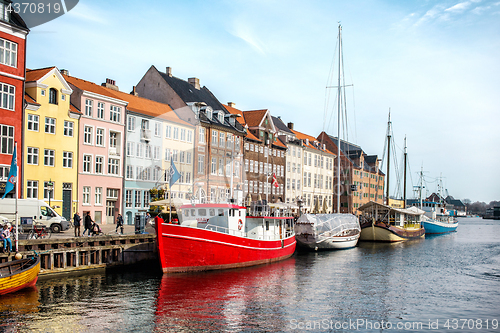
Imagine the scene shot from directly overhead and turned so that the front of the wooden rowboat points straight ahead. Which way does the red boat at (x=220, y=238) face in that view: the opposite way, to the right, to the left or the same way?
the opposite way

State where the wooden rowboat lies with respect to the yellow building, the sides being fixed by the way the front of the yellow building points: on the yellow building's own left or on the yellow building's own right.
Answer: on the yellow building's own right

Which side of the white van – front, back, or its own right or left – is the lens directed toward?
right

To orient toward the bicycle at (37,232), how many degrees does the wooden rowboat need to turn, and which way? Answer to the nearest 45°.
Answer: approximately 45° to its left

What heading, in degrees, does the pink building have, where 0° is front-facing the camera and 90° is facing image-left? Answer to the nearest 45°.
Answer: approximately 315°

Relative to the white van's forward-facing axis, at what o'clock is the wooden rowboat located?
The wooden rowboat is roughly at 3 o'clock from the white van.

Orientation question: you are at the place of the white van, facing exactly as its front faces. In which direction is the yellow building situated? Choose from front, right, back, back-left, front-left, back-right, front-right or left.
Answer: left

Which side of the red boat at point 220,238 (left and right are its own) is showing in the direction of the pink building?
right

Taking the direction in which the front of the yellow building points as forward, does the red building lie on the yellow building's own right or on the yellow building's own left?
on the yellow building's own right

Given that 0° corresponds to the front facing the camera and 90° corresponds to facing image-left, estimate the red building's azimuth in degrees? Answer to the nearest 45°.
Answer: approximately 315°

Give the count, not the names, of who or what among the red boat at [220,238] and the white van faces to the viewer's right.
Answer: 1
